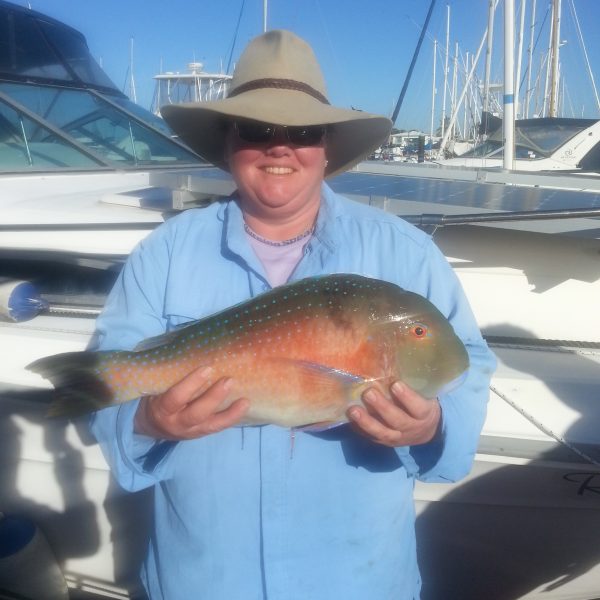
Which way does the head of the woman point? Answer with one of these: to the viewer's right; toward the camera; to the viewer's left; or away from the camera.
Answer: toward the camera

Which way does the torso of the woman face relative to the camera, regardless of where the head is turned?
toward the camera
